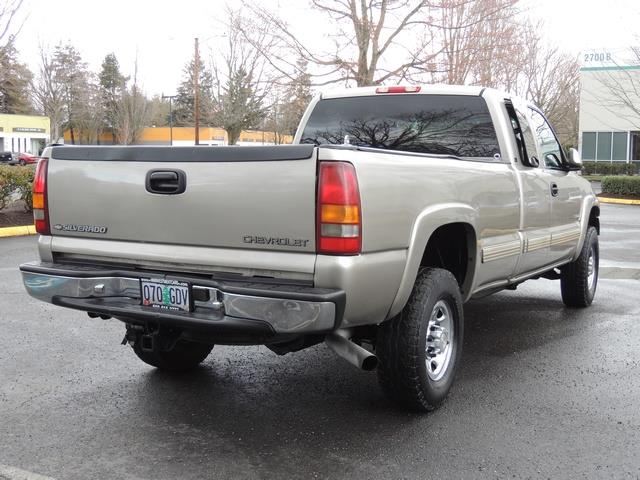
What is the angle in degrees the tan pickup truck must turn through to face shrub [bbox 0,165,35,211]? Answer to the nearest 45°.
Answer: approximately 90° to its left

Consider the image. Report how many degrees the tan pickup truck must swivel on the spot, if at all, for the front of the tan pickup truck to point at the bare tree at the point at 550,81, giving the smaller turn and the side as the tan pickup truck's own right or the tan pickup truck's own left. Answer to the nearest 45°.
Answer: approximately 45° to the tan pickup truck's own left

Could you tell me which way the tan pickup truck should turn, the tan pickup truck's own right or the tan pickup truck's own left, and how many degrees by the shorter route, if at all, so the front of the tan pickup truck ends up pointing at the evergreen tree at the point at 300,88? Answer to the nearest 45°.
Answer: approximately 45° to the tan pickup truck's own left

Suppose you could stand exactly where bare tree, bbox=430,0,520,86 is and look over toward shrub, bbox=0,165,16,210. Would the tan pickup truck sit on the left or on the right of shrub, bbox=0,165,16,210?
left

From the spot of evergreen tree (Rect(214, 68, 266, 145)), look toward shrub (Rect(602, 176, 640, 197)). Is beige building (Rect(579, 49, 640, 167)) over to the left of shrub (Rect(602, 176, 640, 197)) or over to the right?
left

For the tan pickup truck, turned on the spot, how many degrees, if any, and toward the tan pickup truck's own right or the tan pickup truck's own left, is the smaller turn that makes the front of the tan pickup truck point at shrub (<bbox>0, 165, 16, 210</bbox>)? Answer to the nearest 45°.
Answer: approximately 90° to the tan pickup truck's own left

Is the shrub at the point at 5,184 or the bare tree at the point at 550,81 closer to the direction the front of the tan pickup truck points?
the bare tree

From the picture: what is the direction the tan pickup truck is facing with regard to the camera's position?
facing away from the viewer and to the right of the viewer

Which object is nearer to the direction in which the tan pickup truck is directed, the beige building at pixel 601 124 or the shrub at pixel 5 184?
the beige building

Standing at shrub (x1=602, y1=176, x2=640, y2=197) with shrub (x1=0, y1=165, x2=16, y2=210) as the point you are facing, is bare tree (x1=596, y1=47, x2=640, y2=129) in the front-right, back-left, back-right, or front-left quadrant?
back-right
